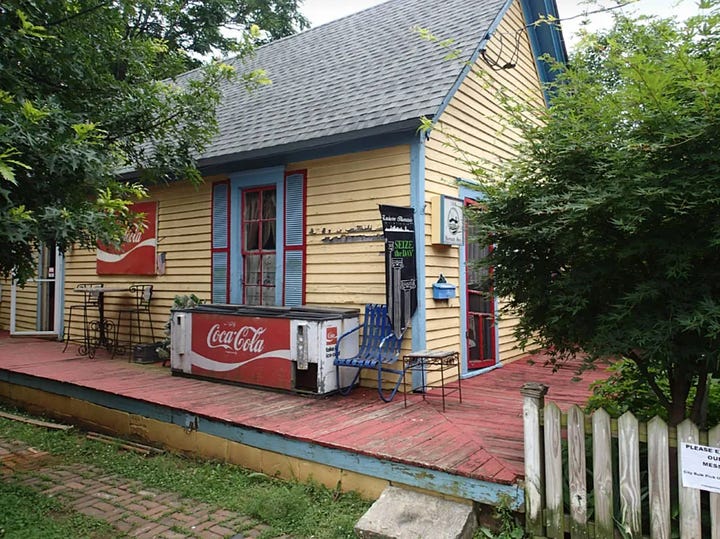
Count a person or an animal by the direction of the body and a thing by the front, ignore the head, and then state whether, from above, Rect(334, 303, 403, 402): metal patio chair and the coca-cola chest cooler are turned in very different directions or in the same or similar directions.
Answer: same or similar directions

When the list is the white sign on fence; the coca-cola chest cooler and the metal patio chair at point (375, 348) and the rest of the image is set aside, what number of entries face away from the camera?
0

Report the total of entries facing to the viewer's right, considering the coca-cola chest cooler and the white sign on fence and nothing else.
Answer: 0

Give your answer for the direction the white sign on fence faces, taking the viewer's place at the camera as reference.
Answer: facing the viewer

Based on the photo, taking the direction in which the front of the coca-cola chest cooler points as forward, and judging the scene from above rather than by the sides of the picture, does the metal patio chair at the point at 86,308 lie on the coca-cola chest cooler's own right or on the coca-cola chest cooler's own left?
on the coca-cola chest cooler's own right

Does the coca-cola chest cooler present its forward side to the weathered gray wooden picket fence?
no

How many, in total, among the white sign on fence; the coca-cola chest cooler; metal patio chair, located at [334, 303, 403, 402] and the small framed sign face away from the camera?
0

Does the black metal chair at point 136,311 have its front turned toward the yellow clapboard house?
no

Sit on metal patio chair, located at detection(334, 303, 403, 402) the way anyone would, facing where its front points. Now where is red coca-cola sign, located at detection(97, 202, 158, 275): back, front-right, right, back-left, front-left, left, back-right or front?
right

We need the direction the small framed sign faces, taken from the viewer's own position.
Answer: facing the viewer and to the right of the viewer

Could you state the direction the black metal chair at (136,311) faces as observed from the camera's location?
facing the viewer and to the left of the viewer

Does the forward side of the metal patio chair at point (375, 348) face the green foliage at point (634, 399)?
no

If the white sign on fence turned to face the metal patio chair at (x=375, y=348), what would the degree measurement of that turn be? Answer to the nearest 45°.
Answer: approximately 135° to its right

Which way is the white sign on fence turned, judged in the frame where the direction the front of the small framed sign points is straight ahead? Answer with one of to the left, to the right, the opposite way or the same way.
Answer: to the right

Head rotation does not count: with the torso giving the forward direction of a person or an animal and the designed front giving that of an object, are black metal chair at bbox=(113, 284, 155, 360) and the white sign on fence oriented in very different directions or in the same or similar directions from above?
same or similar directions

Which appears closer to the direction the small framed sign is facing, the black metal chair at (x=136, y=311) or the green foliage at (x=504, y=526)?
the green foliage

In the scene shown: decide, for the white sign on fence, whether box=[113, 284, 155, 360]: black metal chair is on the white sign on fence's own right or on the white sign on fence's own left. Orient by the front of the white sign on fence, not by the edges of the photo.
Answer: on the white sign on fence's own right

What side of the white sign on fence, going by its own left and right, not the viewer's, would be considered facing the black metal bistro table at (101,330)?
right
